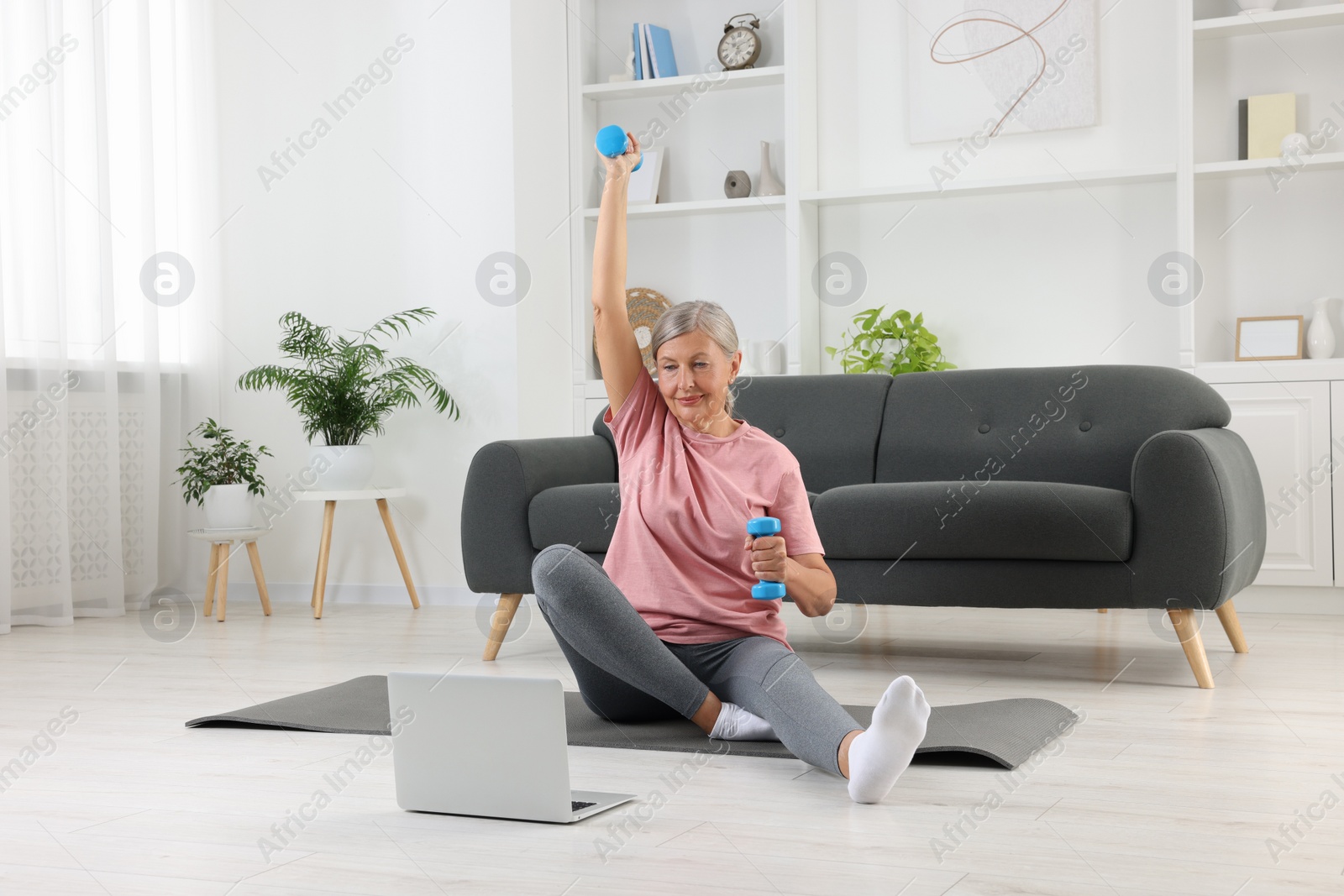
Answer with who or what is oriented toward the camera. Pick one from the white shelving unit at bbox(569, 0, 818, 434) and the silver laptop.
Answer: the white shelving unit

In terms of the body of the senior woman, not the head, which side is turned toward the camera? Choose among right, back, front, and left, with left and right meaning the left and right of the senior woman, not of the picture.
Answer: front

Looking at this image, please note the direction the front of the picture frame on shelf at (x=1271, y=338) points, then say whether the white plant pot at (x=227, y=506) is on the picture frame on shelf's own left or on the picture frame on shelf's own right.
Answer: on the picture frame on shelf's own right

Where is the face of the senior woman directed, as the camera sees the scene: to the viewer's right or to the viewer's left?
to the viewer's left

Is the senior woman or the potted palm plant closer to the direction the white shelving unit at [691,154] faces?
the senior woman

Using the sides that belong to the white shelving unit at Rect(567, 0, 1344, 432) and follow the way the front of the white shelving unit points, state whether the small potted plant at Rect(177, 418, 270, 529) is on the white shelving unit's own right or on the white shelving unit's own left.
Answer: on the white shelving unit's own right

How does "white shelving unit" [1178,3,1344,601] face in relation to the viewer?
toward the camera

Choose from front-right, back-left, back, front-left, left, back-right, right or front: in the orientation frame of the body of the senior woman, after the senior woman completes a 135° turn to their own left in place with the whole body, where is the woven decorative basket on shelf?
front-left

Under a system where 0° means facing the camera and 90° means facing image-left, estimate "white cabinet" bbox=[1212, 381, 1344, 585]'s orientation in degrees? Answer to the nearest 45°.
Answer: approximately 0°

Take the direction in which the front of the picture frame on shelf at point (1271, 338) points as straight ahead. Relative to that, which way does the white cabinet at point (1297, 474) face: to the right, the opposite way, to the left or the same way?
the same way

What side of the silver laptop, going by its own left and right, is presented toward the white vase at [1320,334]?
front

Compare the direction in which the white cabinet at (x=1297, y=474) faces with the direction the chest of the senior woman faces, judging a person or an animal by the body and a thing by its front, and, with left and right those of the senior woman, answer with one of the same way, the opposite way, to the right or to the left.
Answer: the same way

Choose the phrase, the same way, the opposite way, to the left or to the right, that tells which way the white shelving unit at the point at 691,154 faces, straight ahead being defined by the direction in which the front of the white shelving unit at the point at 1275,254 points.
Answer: the same way

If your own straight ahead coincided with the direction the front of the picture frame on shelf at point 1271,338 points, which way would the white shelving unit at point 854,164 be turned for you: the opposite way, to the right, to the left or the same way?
the same way

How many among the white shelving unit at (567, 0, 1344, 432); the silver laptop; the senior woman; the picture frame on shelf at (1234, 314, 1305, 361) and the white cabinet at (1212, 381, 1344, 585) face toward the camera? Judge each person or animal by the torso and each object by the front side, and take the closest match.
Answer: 4

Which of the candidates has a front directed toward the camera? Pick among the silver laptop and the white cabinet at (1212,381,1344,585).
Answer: the white cabinet

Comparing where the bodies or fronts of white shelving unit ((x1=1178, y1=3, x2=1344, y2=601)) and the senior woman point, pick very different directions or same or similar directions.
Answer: same or similar directions

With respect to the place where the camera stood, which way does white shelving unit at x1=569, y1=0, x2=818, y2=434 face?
facing the viewer

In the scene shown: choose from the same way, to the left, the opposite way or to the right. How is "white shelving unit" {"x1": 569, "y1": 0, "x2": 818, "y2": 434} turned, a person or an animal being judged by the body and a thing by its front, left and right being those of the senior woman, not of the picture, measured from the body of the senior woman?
the same way

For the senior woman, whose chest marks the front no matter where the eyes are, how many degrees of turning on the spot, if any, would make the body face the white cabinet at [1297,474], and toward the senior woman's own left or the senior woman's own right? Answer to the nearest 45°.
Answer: approximately 135° to the senior woman's own left
